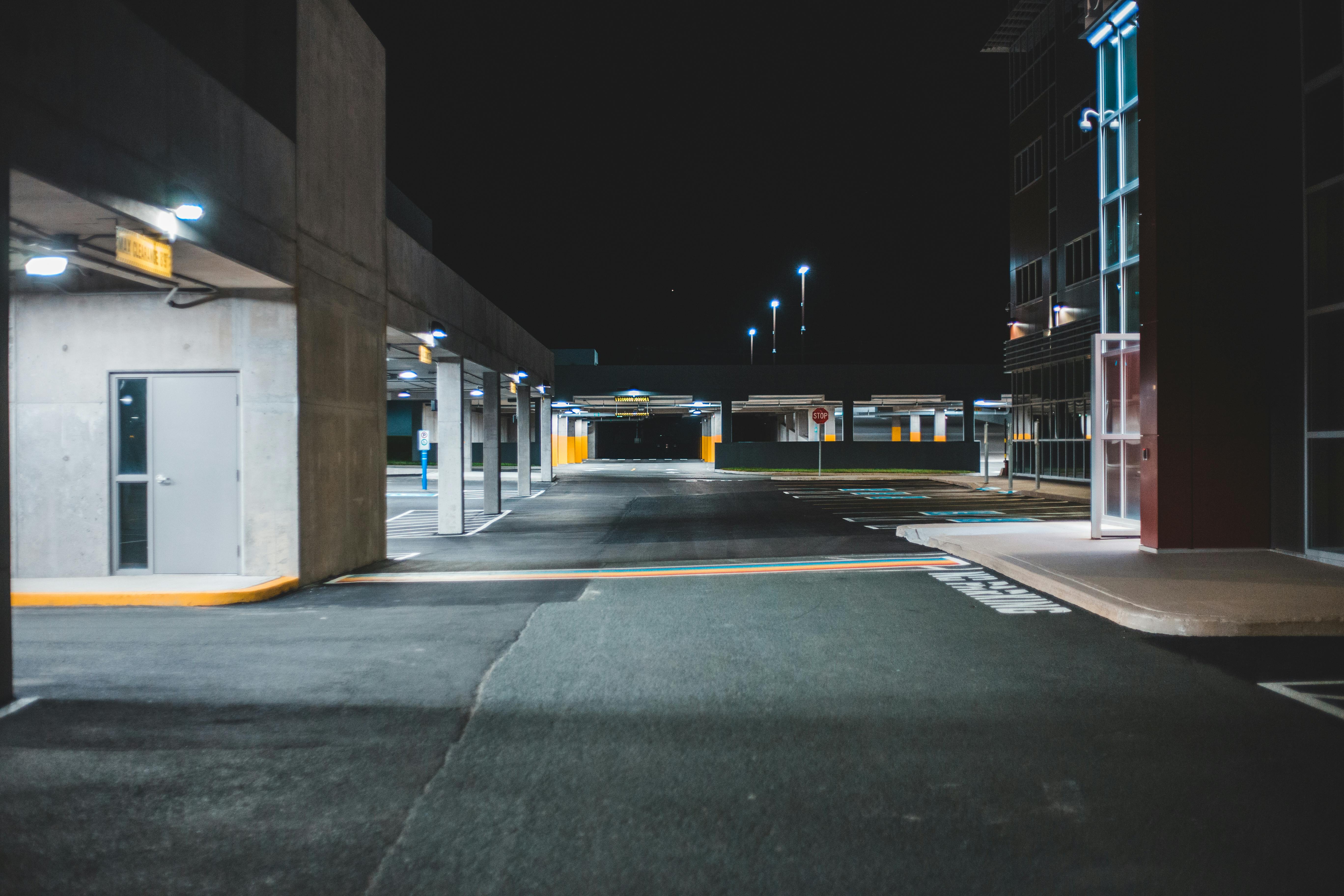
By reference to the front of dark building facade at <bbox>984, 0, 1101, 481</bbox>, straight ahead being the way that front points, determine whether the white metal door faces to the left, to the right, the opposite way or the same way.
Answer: to the left

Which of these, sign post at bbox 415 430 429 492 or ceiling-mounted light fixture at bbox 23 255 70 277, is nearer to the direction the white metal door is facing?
the ceiling-mounted light fixture

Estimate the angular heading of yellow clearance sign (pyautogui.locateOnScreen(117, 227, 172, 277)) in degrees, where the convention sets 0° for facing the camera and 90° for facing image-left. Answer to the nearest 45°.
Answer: approximately 315°

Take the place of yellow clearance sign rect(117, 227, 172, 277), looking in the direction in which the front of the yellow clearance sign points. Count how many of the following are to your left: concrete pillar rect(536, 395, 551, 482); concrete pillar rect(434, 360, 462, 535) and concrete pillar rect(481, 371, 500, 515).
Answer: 3

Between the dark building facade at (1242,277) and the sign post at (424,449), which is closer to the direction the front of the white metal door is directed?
the dark building facade

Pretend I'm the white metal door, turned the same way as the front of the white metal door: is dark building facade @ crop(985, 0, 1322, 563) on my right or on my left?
on my left

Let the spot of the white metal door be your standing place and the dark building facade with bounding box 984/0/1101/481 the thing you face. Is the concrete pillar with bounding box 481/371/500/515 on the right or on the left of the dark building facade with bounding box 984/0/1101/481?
left

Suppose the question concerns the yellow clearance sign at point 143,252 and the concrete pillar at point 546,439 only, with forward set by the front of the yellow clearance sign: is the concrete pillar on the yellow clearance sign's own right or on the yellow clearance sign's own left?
on the yellow clearance sign's own left

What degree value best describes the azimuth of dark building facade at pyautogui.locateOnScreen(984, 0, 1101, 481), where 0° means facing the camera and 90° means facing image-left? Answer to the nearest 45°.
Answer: approximately 45°

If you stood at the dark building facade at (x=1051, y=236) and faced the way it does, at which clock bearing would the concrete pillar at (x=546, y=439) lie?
The concrete pillar is roughly at 1 o'clock from the dark building facade.

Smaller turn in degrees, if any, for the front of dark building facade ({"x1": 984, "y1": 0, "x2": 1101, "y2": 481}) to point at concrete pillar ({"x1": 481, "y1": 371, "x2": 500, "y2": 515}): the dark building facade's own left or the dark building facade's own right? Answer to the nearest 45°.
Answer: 0° — it already faces it
